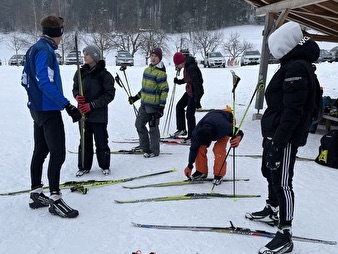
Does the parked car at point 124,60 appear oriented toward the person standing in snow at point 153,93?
yes

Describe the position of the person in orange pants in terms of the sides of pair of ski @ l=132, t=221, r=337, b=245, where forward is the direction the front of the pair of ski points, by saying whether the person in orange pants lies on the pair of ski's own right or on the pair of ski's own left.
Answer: on the pair of ski's own right

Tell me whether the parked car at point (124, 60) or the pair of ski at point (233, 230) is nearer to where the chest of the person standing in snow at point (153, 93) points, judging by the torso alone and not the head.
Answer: the pair of ski

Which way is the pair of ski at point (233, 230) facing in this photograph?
to the viewer's left

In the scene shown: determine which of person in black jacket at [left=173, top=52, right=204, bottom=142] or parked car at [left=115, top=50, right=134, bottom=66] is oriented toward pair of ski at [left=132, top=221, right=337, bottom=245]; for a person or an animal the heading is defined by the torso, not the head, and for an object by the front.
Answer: the parked car

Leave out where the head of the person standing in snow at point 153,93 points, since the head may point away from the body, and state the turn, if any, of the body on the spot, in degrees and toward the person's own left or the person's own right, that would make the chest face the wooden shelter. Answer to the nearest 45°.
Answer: approximately 180°

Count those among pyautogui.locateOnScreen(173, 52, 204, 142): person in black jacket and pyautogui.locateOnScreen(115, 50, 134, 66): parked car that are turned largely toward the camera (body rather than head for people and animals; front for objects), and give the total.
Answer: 1

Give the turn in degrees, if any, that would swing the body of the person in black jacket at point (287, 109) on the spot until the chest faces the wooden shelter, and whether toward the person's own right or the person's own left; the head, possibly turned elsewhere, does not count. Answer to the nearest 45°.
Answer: approximately 90° to the person's own right
